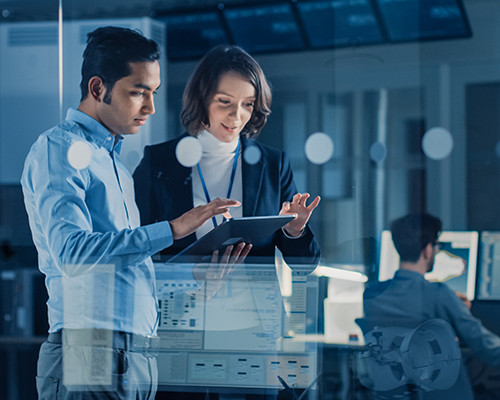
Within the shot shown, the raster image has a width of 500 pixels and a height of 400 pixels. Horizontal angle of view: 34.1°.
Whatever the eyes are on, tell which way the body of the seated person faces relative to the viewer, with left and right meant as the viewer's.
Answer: facing away from the viewer and to the right of the viewer

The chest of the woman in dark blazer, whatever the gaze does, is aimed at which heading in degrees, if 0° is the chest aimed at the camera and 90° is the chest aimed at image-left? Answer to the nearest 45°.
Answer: approximately 0°

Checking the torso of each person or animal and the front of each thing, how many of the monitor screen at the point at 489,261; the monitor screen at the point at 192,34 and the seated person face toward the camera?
2

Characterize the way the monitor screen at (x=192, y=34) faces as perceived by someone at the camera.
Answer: facing the viewer

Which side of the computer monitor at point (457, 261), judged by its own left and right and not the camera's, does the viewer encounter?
front

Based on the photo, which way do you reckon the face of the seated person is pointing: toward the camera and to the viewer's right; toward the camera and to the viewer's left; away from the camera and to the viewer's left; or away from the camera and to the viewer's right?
away from the camera and to the viewer's right

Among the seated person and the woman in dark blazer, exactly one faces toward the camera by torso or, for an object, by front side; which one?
the woman in dark blazer

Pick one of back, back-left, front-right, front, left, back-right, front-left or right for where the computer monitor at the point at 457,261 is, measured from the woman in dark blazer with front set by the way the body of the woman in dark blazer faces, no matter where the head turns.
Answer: left
